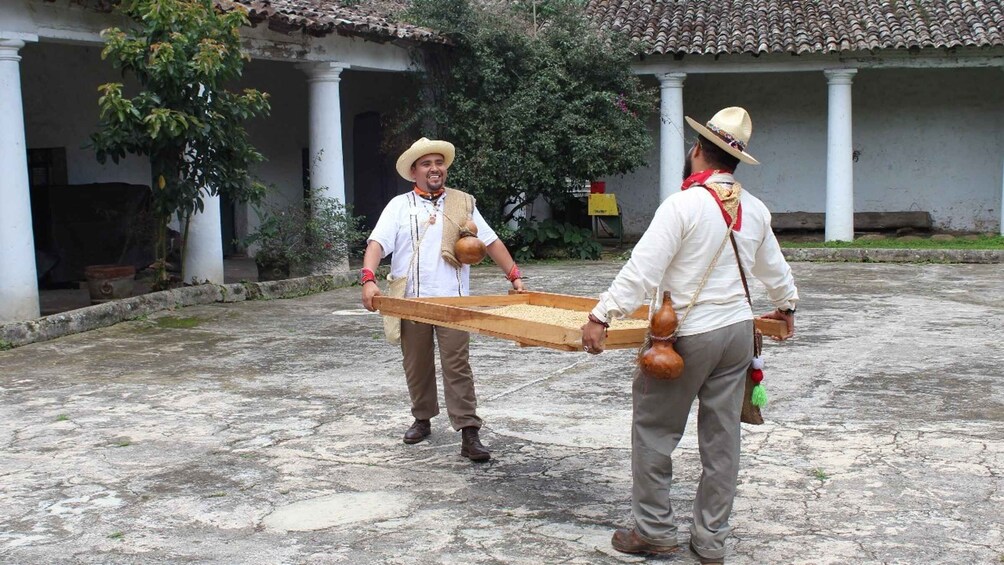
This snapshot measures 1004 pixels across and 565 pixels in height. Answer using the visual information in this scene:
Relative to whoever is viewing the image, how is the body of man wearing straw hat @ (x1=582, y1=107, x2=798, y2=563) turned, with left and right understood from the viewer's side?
facing away from the viewer and to the left of the viewer

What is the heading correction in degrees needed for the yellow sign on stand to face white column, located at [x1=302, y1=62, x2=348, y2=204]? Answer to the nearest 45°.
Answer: approximately 45° to its right

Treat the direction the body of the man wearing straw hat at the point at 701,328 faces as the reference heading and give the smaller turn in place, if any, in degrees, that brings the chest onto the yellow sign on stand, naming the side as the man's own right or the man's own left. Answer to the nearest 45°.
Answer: approximately 45° to the man's own right

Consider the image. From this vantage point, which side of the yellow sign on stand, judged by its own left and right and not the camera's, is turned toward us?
front

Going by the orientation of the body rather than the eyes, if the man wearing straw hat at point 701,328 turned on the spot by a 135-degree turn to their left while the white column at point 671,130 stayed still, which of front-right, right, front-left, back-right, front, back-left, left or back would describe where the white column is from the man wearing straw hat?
back

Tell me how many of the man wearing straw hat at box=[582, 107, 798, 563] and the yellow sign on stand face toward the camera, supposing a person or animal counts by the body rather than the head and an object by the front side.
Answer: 1

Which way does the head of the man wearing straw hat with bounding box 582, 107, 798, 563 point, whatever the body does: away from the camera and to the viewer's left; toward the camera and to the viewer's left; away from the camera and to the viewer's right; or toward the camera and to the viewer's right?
away from the camera and to the viewer's left

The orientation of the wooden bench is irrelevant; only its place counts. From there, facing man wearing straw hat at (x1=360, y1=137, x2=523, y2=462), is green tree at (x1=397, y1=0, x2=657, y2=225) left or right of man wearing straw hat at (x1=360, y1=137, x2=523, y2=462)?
right

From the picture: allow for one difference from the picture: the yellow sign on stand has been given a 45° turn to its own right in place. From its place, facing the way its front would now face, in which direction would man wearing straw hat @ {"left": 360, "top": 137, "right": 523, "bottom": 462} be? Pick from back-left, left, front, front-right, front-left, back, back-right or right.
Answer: front-left

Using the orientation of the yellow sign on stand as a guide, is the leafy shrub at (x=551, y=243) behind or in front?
in front

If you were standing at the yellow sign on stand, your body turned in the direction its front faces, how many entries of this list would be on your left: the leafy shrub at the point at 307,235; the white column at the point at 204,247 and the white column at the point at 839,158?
1

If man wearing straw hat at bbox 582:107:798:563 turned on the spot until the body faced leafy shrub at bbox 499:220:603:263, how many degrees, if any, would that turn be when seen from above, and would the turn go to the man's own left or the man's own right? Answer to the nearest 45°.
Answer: approximately 45° to the man's own right

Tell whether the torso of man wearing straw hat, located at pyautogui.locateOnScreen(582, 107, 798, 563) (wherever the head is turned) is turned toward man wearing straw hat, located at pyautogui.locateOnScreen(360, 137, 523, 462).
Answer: yes

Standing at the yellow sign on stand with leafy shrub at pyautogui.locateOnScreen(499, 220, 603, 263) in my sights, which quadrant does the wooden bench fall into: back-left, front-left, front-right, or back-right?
back-left

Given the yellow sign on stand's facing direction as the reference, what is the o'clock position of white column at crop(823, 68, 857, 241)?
The white column is roughly at 9 o'clock from the yellow sign on stand.

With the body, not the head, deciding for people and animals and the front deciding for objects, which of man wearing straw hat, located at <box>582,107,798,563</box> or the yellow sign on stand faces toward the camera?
the yellow sign on stand

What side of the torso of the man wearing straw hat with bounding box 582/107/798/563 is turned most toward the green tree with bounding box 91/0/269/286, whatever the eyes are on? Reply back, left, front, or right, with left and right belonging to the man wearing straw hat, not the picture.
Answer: front

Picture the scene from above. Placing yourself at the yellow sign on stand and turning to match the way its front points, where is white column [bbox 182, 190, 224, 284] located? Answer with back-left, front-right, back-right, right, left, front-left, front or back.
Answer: front-right

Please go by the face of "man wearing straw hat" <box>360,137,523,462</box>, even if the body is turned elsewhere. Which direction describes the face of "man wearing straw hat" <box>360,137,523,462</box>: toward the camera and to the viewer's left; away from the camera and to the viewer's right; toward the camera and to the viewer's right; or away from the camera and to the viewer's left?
toward the camera and to the viewer's right
